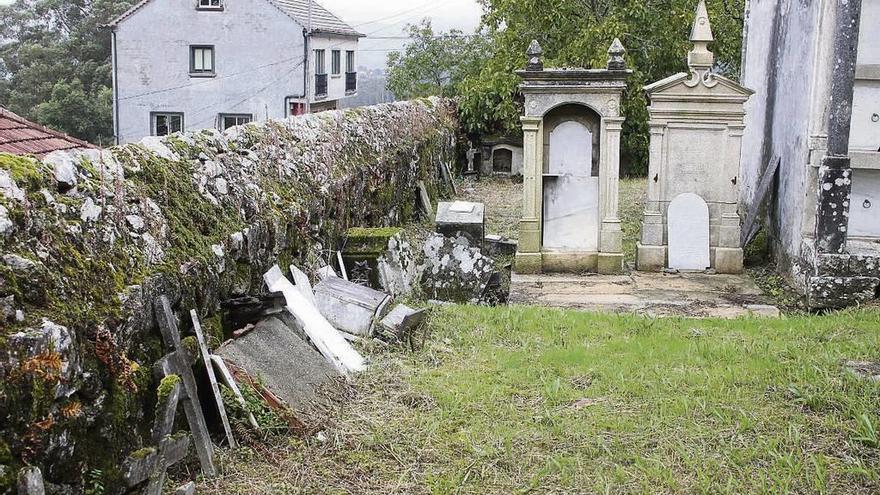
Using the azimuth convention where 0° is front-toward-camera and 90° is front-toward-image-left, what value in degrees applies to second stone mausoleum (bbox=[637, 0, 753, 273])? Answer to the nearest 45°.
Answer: approximately 0°

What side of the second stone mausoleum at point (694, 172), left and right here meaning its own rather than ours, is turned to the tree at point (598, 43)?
back

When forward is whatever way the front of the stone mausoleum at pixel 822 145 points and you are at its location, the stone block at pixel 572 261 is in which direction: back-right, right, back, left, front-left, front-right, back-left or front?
right

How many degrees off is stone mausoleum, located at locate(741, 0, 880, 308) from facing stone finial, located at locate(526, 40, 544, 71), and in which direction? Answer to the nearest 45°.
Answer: approximately 90° to its right

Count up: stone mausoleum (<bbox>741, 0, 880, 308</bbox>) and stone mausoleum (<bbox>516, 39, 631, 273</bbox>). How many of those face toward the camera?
2

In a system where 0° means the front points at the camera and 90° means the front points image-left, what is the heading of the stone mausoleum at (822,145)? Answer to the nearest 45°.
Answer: approximately 0°
